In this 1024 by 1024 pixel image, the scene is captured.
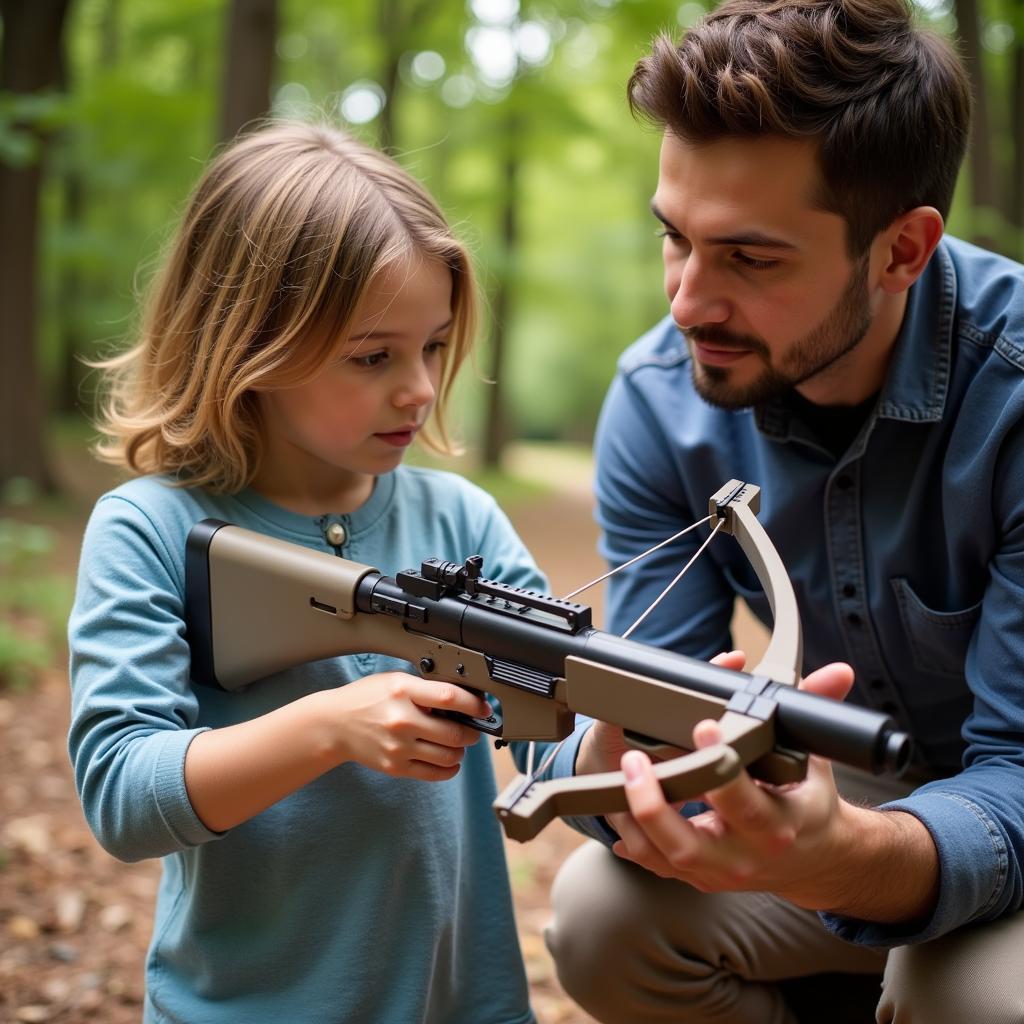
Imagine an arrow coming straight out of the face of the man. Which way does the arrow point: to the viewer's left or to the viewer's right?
to the viewer's left

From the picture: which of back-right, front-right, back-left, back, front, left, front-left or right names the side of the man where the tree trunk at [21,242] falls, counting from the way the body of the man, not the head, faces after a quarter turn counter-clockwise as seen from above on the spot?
back

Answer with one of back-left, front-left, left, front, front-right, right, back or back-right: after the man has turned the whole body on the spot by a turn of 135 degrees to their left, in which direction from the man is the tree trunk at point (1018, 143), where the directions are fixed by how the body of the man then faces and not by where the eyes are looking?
left

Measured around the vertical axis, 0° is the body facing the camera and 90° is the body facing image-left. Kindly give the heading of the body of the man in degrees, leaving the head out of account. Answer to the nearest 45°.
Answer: approximately 45°

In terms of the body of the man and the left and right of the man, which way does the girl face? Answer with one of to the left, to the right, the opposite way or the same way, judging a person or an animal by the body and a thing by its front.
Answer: to the left

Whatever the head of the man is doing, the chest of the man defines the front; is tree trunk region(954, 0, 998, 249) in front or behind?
behind

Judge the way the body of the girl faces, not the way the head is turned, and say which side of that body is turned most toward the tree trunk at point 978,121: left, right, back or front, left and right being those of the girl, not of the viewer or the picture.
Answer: left

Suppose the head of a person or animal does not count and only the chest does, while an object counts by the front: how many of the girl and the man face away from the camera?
0

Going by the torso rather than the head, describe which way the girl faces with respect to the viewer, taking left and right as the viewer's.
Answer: facing the viewer and to the right of the viewer

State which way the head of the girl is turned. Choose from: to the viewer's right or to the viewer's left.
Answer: to the viewer's right

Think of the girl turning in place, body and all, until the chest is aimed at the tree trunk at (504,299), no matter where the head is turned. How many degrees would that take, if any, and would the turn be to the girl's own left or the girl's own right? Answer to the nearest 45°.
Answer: approximately 135° to the girl's own left
